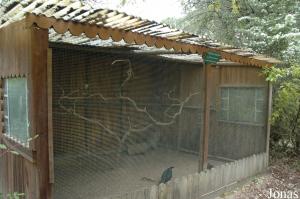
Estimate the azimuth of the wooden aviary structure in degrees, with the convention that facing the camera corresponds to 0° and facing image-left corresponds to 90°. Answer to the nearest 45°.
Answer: approximately 315°
